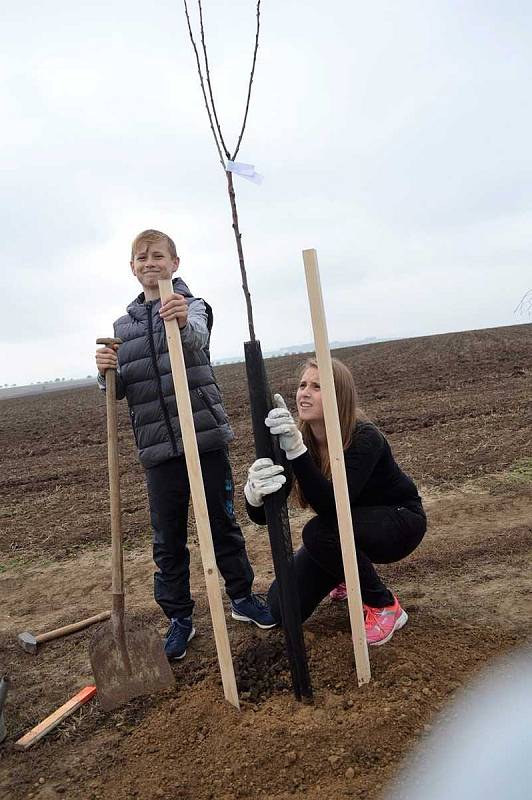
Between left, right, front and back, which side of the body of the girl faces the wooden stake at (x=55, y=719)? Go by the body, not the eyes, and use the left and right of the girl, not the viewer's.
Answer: front

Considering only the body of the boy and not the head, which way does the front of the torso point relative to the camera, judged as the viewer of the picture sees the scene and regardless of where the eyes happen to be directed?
toward the camera

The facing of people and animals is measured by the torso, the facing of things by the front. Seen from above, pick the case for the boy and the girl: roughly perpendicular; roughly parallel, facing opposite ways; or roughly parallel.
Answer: roughly perpendicular

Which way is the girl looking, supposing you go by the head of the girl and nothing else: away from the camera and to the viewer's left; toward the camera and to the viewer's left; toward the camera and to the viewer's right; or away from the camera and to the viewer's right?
toward the camera and to the viewer's left

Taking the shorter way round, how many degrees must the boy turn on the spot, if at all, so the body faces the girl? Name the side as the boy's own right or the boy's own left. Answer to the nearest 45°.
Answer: approximately 90° to the boy's own left

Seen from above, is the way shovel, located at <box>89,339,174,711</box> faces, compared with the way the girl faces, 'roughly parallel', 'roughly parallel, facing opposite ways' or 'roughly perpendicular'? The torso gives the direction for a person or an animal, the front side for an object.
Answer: roughly perpendicular

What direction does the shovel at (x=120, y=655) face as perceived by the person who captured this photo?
facing the viewer
